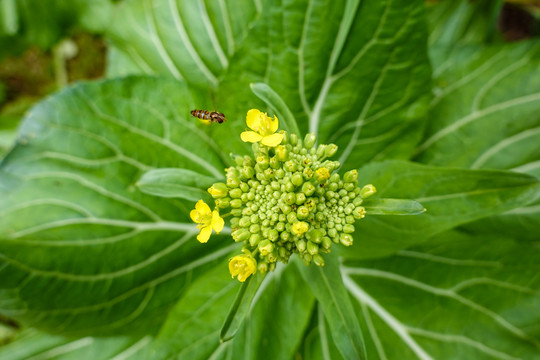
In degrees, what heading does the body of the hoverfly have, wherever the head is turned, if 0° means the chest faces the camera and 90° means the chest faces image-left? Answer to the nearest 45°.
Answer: approximately 270°

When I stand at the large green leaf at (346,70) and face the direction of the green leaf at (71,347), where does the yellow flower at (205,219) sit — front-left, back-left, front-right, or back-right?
front-left

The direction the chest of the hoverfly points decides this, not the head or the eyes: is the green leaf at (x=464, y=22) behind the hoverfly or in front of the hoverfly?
in front
